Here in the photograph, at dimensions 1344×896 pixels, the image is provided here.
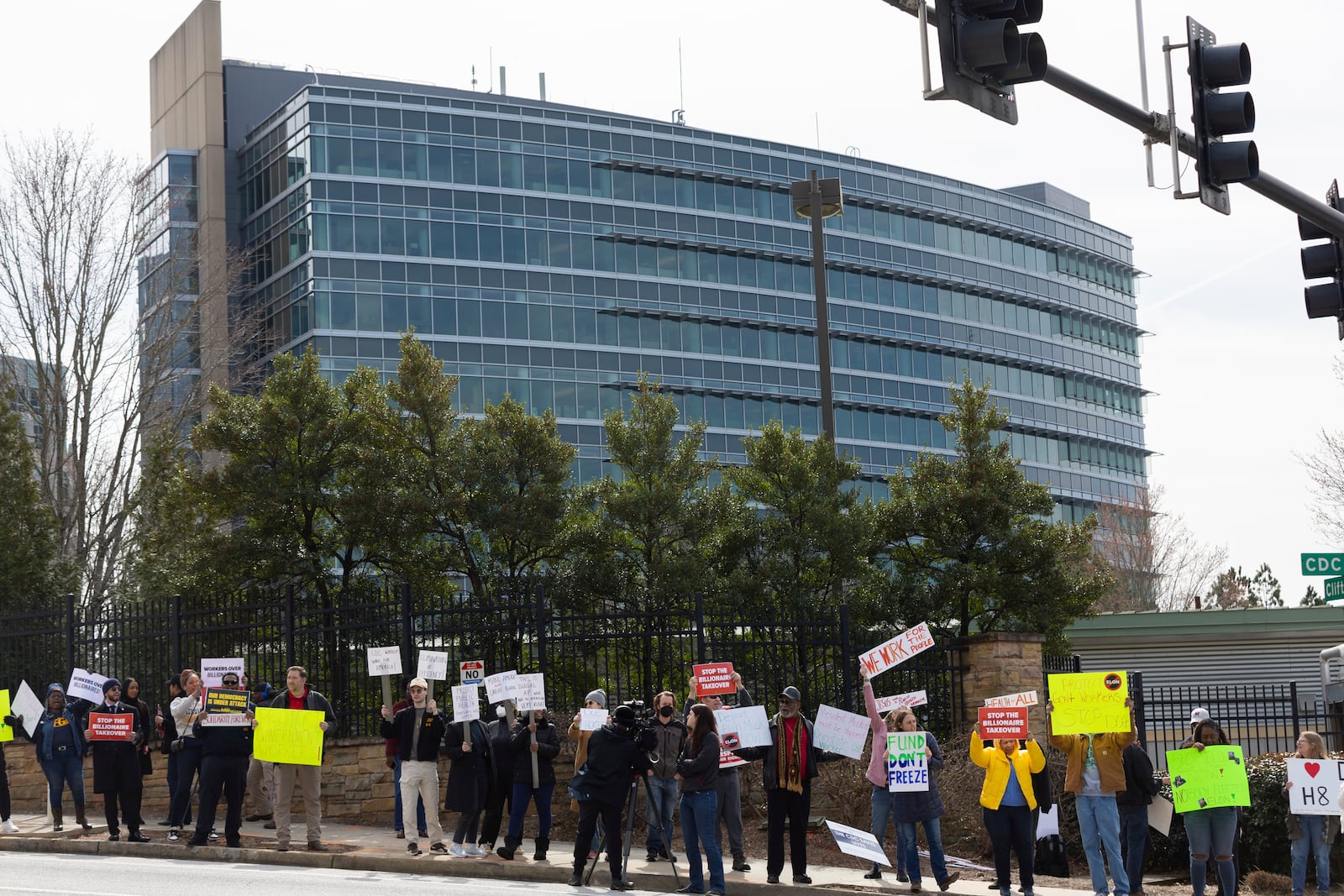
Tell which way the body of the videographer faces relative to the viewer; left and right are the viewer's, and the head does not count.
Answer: facing away from the viewer and to the right of the viewer

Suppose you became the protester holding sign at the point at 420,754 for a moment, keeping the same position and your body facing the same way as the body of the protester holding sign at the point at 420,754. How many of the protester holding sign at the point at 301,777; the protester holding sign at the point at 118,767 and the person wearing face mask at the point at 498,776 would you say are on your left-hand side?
1

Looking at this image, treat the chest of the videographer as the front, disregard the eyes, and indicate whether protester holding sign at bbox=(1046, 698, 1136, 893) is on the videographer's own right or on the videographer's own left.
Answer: on the videographer's own right

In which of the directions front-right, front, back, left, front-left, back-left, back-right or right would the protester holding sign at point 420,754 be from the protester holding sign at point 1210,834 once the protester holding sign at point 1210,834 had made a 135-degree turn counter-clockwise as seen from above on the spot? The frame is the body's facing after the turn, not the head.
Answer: back-left

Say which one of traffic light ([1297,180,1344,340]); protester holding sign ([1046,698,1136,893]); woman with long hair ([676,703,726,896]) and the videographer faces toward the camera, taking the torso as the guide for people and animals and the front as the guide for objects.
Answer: the protester holding sign

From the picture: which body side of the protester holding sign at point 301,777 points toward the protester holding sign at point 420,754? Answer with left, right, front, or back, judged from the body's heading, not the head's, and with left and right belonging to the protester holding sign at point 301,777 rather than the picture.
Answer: left

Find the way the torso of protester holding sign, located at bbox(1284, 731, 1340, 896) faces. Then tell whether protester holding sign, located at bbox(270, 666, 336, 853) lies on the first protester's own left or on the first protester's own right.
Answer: on the first protester's own right
